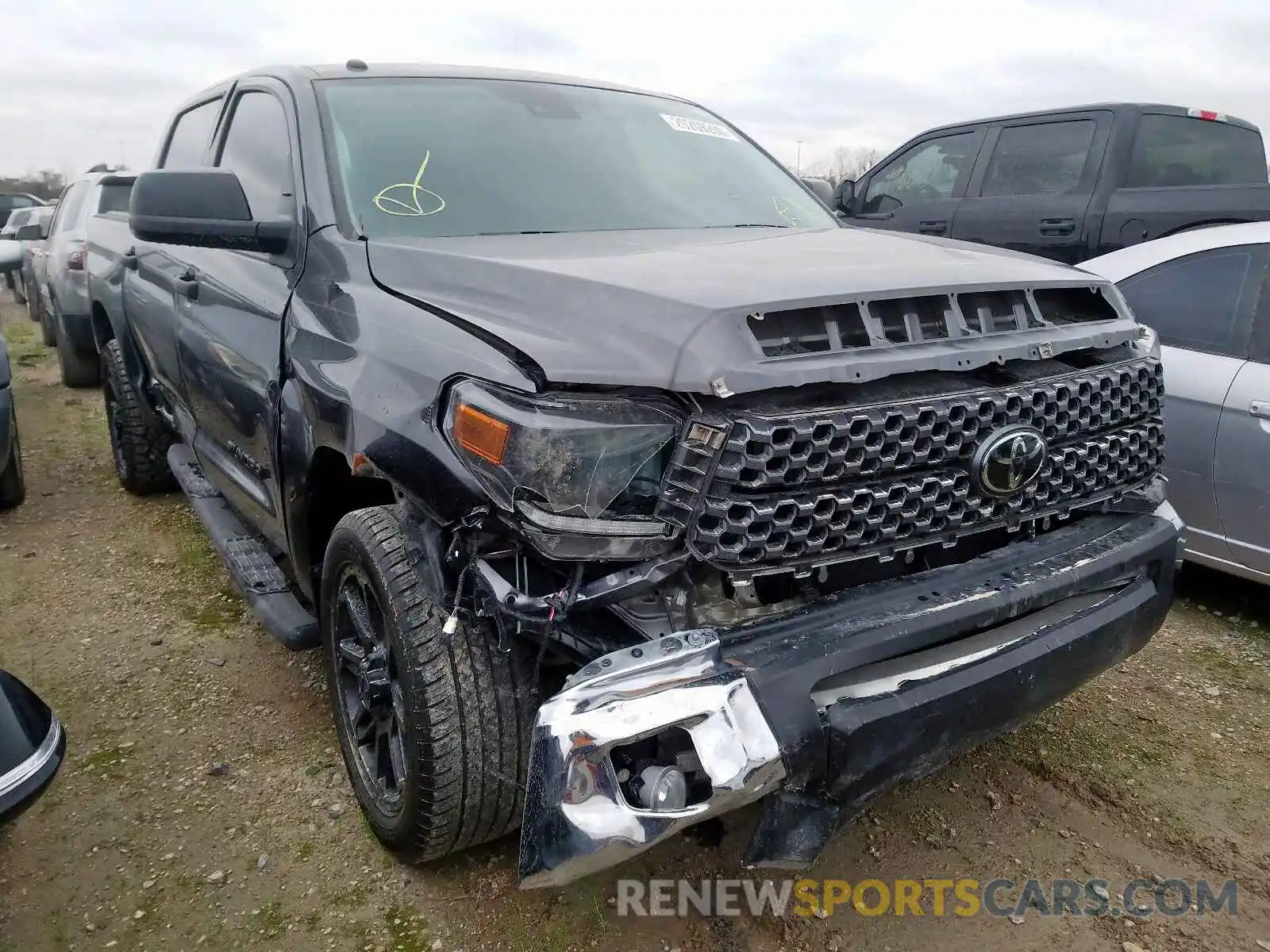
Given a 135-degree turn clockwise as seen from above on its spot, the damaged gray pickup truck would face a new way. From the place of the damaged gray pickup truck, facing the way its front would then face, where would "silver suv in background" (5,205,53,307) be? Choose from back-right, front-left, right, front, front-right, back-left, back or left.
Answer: front-right

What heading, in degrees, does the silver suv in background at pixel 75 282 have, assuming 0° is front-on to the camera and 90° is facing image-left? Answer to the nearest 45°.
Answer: approximately 135°

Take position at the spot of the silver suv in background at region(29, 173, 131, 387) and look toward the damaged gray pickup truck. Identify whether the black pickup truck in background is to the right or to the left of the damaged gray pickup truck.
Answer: left

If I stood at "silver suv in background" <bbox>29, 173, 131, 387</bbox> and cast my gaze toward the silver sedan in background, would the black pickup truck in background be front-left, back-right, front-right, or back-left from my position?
front-left

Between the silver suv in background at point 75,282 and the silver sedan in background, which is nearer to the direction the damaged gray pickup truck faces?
the silver sedan in background

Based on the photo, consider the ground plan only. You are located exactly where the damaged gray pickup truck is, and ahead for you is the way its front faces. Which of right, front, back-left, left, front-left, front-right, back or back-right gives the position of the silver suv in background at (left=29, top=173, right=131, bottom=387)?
back

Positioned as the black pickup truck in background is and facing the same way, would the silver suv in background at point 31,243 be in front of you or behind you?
in front

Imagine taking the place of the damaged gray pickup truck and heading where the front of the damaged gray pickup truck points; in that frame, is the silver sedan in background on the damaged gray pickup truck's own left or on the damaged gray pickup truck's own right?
on the damaged gray pickup truck's own left

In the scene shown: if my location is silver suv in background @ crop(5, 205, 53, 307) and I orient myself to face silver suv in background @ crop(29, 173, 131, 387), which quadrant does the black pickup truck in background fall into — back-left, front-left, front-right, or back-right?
front-left

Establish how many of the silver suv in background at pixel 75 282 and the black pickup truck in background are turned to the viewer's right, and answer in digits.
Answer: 0

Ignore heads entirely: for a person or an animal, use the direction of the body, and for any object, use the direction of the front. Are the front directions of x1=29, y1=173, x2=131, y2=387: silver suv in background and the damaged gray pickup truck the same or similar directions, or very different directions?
very different directions

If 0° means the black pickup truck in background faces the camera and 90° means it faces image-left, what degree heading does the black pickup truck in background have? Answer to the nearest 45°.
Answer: approximately 135°

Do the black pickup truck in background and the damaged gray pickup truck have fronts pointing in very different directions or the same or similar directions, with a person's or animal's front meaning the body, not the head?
very different directions

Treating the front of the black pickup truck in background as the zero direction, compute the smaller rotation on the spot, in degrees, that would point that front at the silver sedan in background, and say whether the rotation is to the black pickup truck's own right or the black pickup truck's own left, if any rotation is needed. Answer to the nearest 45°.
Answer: approximately 135° to the black pickup truck's own left

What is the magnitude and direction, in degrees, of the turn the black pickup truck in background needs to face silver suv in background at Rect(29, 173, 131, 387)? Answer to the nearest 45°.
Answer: approximately 45° to its left
